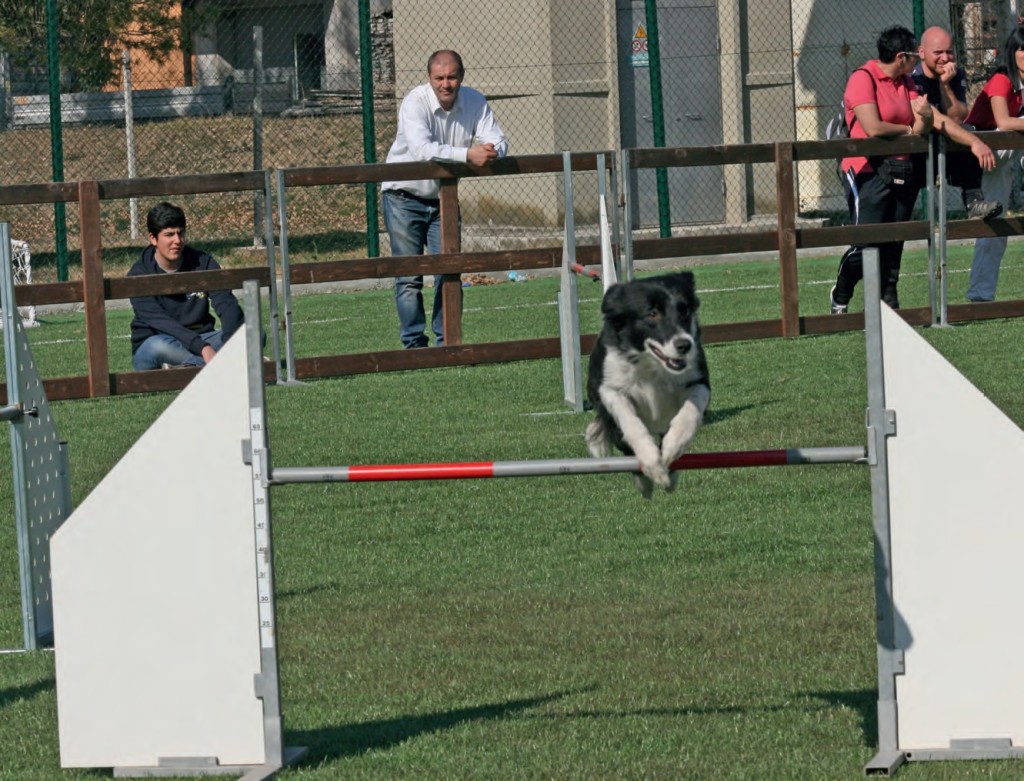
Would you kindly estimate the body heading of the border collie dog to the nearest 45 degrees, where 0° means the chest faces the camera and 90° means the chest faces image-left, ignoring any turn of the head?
approximately 0°

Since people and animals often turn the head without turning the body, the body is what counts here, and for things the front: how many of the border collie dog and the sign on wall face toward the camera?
2

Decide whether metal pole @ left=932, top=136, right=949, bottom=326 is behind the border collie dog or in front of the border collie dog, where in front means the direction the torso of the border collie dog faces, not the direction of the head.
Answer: behind

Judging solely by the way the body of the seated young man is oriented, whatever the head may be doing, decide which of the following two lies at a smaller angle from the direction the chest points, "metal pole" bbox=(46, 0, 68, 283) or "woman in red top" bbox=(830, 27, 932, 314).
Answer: the woman in red top

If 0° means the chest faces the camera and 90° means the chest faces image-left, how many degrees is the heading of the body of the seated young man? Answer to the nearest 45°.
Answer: approximately 315°

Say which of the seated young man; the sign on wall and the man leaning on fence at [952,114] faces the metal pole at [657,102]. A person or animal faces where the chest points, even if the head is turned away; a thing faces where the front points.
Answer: the sign on wall

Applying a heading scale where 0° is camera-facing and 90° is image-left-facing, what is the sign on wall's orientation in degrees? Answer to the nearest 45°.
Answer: approximately 0°

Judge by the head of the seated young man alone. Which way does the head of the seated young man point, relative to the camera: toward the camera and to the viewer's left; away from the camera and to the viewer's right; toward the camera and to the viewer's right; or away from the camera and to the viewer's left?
toward the camera and to the viewer's right

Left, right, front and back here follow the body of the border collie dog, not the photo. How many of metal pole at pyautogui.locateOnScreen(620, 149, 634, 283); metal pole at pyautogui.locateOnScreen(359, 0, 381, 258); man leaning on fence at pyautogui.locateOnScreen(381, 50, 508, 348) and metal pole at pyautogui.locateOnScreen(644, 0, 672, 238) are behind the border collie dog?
4

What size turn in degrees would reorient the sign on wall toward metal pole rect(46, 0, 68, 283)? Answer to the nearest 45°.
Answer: approximately 45° to its right
